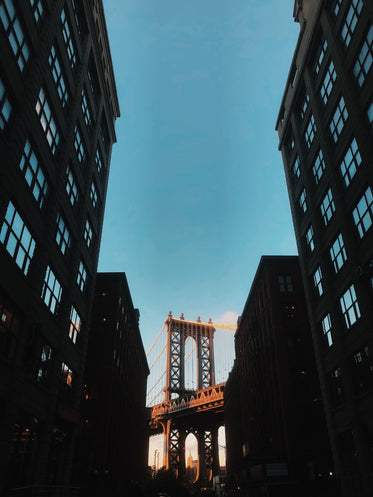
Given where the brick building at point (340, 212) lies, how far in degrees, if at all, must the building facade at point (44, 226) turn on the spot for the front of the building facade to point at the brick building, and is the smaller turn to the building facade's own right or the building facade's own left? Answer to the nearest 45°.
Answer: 0° — it already faces it

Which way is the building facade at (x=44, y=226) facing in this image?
to the viewer's right
